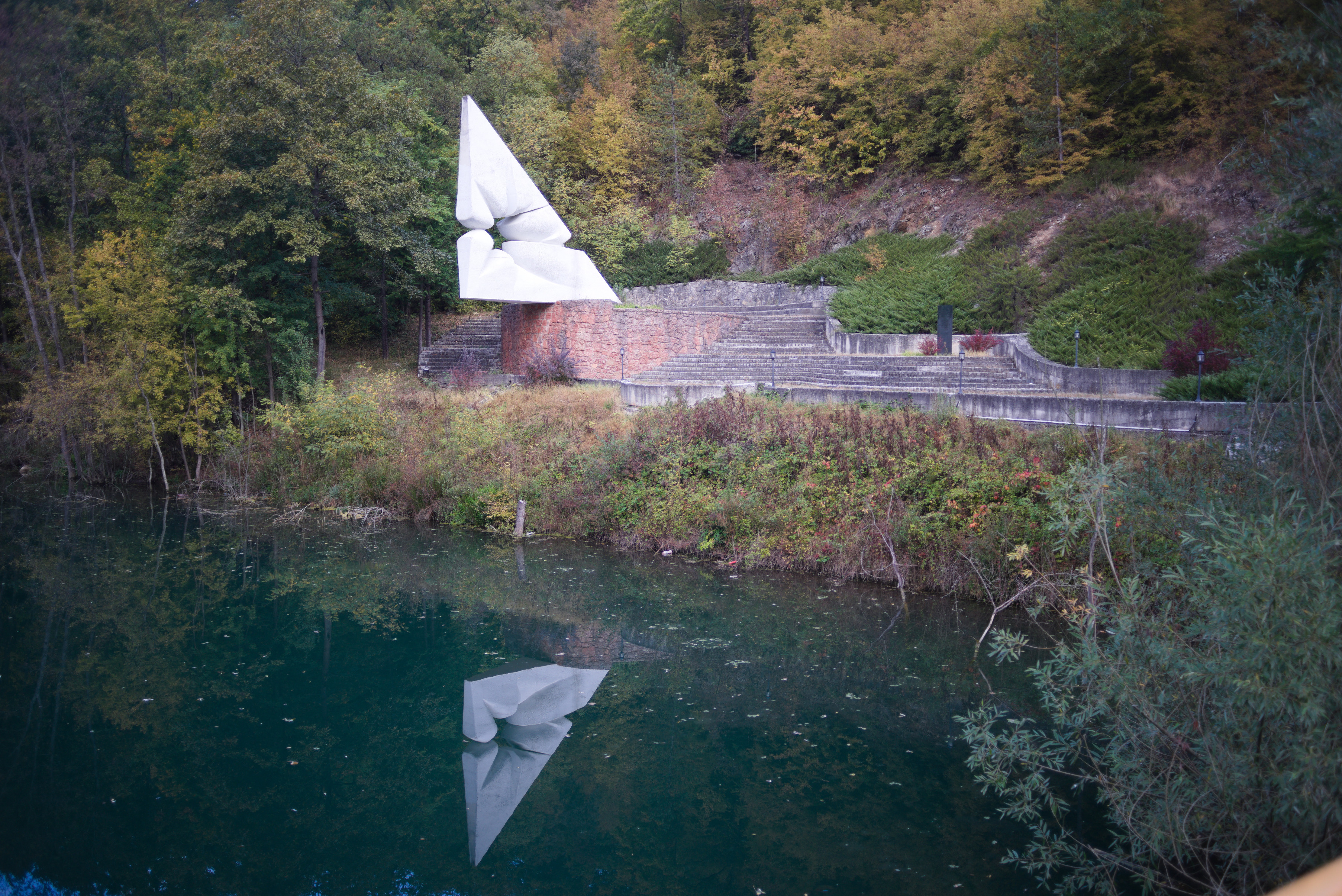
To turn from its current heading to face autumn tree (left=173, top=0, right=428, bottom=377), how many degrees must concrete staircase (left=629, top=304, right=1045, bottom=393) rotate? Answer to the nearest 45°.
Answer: approximately 90° to its right

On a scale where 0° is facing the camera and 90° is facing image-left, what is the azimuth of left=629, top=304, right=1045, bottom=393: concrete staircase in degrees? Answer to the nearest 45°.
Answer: approximately 0°

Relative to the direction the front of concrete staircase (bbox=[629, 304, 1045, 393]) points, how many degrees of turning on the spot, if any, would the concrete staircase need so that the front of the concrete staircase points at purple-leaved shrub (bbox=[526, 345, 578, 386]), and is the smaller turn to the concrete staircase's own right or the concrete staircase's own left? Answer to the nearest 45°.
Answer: approximately 90° to the concrete staircase's own right

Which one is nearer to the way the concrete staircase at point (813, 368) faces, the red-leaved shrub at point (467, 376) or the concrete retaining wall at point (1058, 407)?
the concrete retaining wall

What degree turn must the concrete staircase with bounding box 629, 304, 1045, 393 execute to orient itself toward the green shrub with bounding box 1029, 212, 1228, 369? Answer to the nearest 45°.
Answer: approximately 90° to its left

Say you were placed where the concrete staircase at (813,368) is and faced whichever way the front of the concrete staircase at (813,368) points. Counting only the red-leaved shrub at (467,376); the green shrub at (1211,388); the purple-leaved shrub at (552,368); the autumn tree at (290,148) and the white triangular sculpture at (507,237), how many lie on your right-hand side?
4

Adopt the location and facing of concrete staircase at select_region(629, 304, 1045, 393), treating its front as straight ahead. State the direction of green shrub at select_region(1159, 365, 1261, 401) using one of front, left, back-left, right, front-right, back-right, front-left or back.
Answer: front-left

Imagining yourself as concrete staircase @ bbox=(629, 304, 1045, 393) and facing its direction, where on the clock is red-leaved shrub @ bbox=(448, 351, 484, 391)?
The red-leaved shrub is roughly at 3 o'clock from the concrete staircase.

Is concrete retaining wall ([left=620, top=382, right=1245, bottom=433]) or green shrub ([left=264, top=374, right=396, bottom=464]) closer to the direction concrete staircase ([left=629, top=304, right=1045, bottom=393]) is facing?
the concrete retaining wall

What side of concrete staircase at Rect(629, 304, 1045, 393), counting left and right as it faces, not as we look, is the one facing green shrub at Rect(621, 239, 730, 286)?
back

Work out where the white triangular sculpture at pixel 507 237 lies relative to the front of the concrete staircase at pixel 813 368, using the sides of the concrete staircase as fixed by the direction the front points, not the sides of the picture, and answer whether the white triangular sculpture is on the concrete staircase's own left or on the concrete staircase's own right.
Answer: on the concrete staircase's own right

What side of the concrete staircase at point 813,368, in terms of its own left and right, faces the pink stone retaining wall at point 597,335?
right

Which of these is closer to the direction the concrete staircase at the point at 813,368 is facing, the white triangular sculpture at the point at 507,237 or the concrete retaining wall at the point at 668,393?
the concrete retaining wall

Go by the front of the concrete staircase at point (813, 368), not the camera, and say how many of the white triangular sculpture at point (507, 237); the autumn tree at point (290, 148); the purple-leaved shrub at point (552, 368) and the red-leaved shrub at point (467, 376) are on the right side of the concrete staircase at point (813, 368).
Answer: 4

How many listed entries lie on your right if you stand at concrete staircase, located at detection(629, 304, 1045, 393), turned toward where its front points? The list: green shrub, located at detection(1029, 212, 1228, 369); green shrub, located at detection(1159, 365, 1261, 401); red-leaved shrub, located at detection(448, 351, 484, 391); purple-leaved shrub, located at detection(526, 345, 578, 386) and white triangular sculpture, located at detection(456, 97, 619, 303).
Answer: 3
